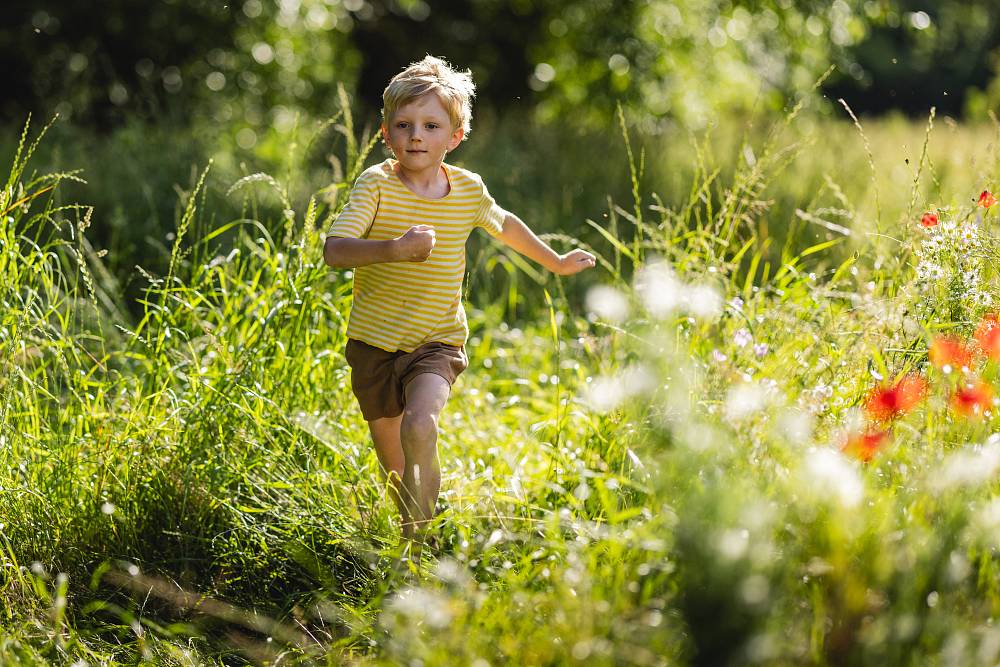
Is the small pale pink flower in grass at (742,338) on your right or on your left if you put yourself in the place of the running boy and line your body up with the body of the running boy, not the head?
on your left

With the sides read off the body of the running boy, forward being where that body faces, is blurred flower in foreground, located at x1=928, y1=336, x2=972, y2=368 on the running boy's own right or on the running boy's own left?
on the running boy's own left

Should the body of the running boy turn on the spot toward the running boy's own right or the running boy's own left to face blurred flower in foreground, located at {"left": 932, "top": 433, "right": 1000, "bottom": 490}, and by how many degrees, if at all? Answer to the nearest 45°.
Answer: approximately 45° to the running boy's own left

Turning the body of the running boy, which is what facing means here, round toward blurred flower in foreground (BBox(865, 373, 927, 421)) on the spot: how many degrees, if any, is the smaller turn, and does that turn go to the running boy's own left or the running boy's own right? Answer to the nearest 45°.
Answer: approximately 45° to the running boy's own left

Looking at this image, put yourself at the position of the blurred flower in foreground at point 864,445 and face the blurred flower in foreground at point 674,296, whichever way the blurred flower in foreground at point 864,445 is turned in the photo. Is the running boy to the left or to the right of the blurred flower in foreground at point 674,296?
left

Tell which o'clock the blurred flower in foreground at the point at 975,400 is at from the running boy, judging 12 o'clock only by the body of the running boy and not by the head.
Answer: The blurred flower in foreground is roughly at 10 o'clock from the running boy.

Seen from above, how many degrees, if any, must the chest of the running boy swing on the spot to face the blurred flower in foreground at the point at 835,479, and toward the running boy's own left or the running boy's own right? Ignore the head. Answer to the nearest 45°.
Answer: approximately 45° to the running boy's own left

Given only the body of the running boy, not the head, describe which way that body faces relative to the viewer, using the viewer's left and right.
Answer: facing the viewer
